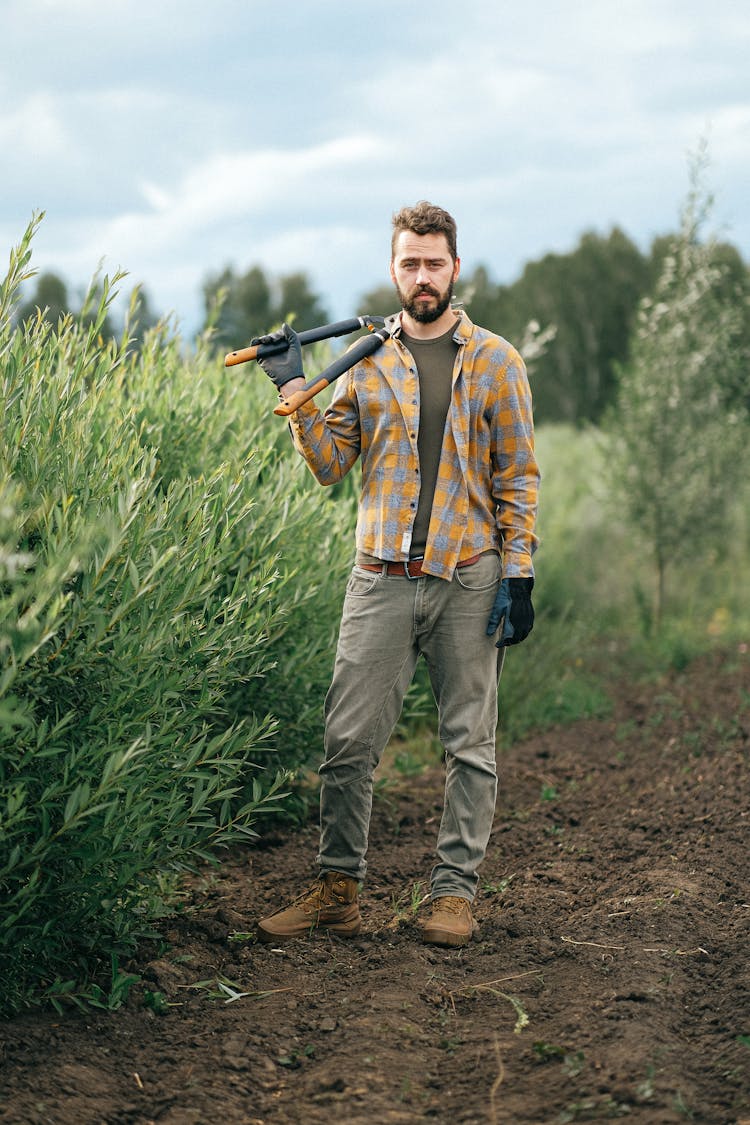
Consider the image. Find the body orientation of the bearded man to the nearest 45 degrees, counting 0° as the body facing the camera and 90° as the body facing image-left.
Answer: approximately 0°
